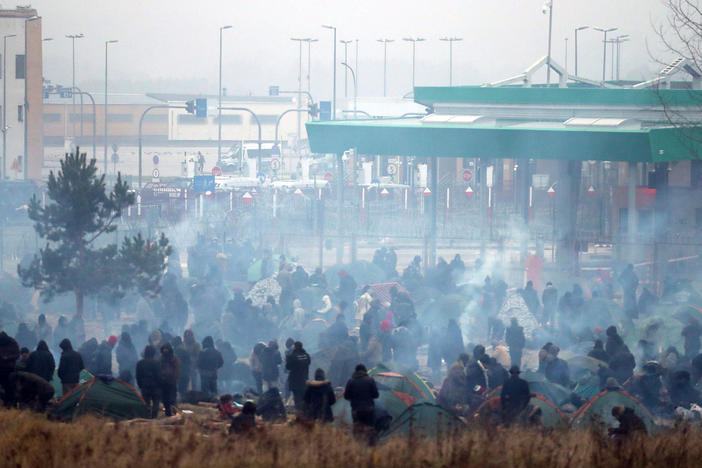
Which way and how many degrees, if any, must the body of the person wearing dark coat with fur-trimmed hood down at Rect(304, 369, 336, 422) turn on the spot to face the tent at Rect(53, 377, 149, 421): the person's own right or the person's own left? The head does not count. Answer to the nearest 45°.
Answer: approximately 45° to the person's own left

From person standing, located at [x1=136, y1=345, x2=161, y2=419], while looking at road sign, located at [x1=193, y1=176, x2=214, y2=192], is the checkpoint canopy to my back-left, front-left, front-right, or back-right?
front-right

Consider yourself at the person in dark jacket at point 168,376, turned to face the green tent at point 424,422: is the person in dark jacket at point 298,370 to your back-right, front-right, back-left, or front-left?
front-left

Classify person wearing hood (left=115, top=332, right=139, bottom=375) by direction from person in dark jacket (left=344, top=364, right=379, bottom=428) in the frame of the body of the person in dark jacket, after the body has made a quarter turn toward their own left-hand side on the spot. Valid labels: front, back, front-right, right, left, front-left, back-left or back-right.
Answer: front-right

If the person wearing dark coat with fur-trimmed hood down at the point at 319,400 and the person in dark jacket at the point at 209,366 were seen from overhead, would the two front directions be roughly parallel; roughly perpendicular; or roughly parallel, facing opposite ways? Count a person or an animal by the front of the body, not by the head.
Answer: roughly parallel

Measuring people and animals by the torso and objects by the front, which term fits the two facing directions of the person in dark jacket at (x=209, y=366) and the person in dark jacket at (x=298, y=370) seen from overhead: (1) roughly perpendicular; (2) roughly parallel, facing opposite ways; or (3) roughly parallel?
roughly parallel

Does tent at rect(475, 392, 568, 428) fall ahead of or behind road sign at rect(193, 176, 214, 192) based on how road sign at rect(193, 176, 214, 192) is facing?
ahead

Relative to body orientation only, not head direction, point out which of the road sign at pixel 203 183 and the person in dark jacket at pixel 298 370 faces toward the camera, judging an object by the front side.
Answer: the road sign

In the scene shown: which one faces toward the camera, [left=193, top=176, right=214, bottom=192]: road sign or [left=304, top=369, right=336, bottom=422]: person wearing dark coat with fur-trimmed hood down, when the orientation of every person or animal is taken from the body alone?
the road sign

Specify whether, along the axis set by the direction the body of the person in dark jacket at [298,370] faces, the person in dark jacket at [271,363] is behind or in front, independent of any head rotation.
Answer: in front

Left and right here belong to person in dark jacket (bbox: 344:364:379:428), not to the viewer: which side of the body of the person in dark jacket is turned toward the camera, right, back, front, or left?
back

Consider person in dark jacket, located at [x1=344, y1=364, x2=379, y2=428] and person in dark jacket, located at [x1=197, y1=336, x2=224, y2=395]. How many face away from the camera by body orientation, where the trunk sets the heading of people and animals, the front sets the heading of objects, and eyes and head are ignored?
2

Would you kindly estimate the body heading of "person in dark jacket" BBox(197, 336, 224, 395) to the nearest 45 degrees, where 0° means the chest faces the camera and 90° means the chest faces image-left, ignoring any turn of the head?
approximately 180°

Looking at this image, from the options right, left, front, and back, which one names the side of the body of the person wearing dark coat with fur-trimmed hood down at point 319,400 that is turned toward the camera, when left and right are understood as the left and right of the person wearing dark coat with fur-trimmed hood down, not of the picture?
back

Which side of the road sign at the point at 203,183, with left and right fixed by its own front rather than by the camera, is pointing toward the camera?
front

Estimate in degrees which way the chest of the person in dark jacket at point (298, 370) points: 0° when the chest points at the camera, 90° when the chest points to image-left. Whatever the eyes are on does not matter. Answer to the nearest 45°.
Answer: approximately 180°

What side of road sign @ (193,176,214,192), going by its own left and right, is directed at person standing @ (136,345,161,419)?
front

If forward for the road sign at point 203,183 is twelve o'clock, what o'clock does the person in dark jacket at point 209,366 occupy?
The person in dark jacket is roughly at 12 o'clock from the road sign.

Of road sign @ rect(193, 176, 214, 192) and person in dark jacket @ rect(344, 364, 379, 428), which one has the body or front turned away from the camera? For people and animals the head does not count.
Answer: the person in dark jacket

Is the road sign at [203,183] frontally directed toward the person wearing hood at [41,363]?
yes

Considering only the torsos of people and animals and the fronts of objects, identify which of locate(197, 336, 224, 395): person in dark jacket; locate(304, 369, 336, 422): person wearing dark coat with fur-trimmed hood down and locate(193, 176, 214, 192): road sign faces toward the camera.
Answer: the road sign
